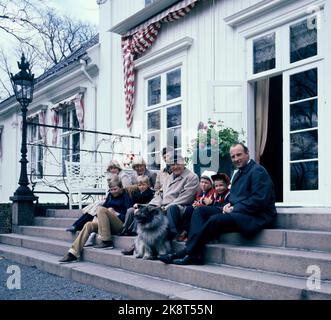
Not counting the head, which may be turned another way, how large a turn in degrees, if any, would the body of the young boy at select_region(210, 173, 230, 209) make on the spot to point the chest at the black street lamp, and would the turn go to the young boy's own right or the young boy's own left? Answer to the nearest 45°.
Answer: approximately 90° to the young boy's own right

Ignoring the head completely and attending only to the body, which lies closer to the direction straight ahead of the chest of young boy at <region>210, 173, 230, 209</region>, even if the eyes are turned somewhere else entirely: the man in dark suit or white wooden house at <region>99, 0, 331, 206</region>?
the man in dark suit

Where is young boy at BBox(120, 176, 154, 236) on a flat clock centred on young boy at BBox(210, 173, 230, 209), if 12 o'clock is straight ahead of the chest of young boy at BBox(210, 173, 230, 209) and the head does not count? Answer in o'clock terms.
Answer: young boy at BBox(120, 176, 154, 236) is roughly at 3 o'clock from young boy at BBox(210, 173, 230, 209).

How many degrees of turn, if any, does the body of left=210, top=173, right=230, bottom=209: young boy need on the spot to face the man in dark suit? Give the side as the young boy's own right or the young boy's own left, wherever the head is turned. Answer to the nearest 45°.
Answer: approximately 45° to the young boy's own left

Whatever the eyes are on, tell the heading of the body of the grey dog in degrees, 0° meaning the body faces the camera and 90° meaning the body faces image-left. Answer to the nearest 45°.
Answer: approximately 45°

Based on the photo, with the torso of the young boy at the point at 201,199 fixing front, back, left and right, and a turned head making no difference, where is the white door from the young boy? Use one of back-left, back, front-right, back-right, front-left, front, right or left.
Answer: back

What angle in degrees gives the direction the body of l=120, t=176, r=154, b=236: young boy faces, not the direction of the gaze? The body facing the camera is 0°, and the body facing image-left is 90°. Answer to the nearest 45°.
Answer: approximately 45°
